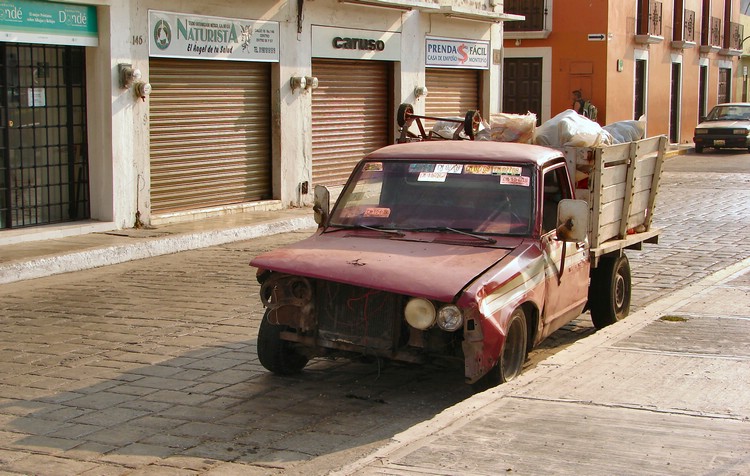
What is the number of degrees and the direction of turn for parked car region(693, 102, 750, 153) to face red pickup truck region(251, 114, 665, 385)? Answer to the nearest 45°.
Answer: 0° — it already faces it

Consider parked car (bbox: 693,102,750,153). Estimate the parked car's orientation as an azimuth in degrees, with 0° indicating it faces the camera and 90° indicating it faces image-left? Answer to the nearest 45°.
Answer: approximately 0°

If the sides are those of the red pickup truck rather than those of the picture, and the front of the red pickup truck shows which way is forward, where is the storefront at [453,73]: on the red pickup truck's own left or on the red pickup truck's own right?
on the red pickup truck's own right

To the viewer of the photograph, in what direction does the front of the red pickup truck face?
facing the viewer and to the left of the viewer

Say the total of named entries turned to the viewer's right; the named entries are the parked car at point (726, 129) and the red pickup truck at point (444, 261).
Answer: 0

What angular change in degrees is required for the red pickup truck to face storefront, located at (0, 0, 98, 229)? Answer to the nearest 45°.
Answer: approximately 90° to its right

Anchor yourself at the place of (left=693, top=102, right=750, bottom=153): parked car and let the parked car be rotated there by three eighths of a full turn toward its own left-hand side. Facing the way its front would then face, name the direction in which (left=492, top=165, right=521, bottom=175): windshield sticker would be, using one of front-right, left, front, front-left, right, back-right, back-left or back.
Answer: back-right

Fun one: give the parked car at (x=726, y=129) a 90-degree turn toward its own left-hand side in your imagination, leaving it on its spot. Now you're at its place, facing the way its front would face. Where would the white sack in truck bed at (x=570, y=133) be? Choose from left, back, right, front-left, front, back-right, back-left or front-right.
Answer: right
